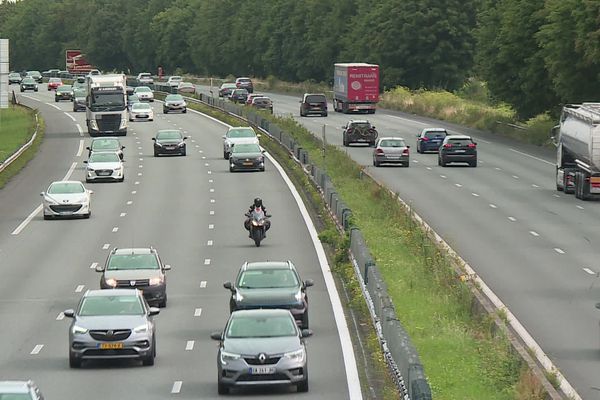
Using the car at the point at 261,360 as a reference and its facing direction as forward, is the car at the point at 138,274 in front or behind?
behind

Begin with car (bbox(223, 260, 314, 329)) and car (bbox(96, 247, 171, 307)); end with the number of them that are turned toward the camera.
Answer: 2

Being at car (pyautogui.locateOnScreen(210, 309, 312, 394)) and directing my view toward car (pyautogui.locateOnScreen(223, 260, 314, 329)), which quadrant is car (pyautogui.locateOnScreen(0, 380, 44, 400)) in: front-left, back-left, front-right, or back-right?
back-left

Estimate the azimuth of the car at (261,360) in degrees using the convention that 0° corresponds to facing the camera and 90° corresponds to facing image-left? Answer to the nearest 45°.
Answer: approximately 0°

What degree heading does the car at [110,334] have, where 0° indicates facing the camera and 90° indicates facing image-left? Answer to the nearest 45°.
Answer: approximately 0°

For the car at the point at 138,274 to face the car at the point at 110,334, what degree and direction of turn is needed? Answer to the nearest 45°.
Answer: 0° — it already faces it

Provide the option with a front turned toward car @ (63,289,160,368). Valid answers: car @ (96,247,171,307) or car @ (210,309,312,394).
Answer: car @ (96,247,171,307)

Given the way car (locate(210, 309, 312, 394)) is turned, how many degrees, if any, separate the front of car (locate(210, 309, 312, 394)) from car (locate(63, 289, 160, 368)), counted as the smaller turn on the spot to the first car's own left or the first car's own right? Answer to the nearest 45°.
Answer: approximately 135° to the first car's own right
